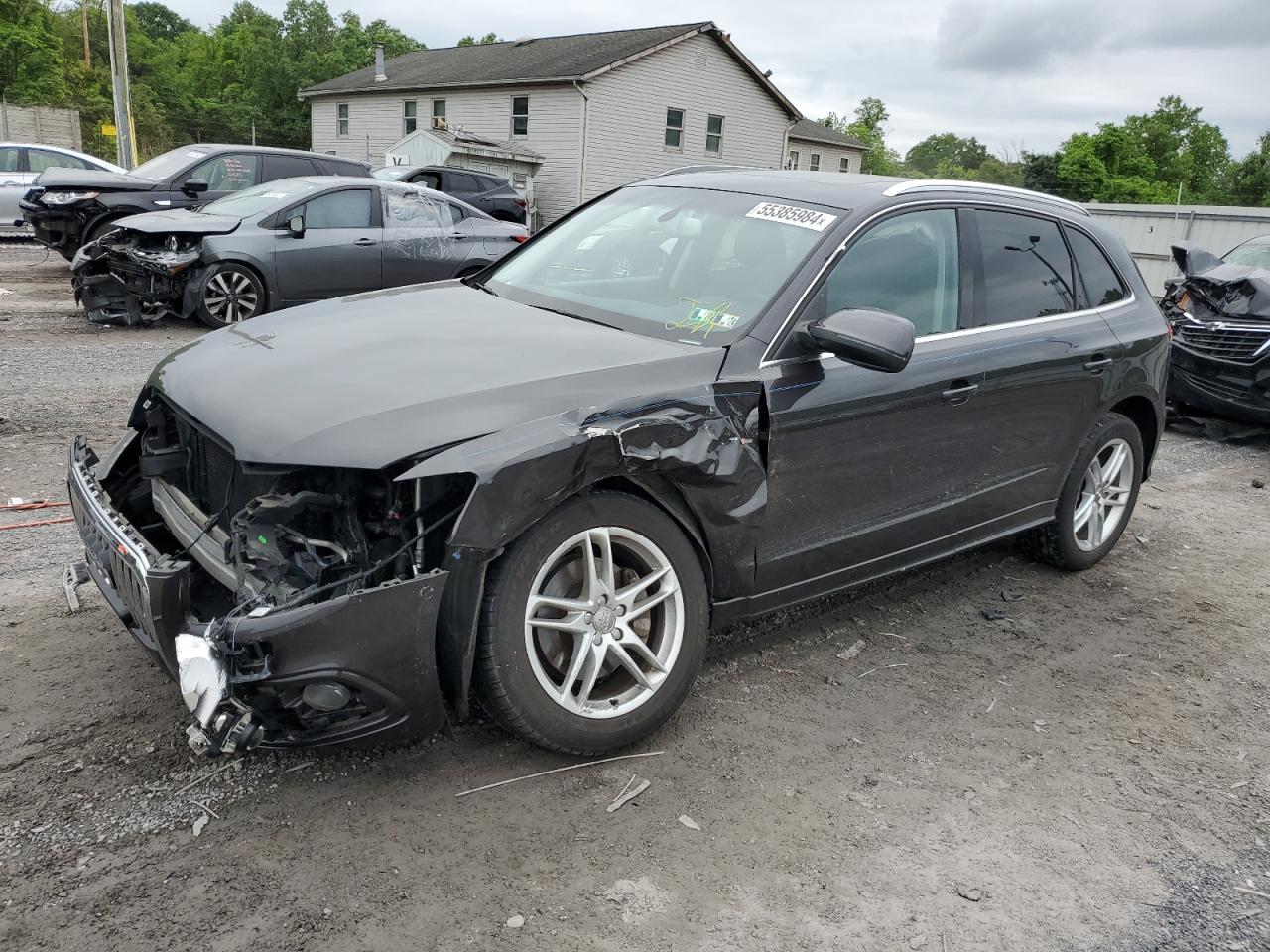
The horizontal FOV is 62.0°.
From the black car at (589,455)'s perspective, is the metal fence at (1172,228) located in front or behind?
behind

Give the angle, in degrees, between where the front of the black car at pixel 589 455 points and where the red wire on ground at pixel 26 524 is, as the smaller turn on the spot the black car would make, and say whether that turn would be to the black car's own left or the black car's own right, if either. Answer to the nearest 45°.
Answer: approximately 90° to the black car's own right

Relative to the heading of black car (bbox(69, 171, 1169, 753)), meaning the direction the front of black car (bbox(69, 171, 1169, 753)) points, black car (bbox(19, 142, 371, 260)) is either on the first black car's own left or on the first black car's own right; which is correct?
on the first black car's own right

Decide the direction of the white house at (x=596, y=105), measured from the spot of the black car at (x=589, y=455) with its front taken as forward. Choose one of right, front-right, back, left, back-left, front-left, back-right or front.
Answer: back-right

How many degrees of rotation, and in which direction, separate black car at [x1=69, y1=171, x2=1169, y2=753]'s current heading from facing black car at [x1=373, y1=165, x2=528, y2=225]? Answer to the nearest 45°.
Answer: approximately 135° to its right

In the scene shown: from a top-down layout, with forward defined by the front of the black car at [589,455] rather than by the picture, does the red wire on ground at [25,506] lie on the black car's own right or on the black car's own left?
on the black car's own right

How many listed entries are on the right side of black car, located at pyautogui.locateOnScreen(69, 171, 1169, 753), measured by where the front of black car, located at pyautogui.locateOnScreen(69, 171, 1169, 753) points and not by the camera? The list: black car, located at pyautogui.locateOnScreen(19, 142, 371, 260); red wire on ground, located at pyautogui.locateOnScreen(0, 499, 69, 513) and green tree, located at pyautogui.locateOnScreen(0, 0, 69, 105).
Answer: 3

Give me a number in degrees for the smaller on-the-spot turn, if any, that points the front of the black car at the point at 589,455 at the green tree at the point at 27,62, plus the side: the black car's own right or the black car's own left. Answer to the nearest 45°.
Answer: approximately 90° to the black car's own right

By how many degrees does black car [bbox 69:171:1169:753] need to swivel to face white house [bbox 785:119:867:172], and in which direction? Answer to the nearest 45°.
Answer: approximately 135° to its right

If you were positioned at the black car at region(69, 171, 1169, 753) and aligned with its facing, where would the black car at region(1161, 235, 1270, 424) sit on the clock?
the black car at region(1161, 235, 1270, 424) is roughly at 6 o'clock from the black car at region(69, 171, 1169, 753).

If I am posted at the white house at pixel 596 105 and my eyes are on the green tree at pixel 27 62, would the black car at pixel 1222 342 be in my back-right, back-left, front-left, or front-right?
back-left

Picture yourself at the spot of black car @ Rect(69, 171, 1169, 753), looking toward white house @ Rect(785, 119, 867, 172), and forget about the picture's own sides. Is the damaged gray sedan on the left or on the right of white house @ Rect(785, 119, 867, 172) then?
left

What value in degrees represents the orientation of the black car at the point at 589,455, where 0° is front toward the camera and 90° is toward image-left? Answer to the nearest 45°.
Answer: approximately 45°
